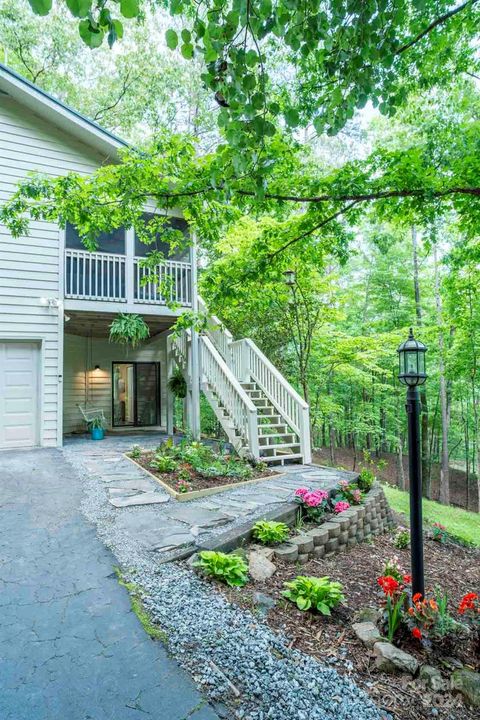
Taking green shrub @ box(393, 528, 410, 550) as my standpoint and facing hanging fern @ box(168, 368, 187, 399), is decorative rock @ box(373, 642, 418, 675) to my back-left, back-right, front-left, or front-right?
back-left

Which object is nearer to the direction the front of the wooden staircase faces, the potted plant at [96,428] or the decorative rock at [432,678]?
the decorative rock

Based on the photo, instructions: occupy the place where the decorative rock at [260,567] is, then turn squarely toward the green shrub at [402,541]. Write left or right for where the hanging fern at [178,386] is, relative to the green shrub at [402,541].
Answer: left

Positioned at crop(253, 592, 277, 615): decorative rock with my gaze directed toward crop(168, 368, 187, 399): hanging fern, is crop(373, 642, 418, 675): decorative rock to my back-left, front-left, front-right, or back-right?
back-right

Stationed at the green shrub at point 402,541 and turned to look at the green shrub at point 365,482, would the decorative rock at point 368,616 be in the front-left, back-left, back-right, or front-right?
back-left

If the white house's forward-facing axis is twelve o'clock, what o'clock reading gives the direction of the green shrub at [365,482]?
The green shrub is roughly at 10 o'clock from the white house.

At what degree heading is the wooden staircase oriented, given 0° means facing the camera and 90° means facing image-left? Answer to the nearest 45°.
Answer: approximately 315°

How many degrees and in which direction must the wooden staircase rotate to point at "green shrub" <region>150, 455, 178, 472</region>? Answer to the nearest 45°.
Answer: approximately 90° to its right

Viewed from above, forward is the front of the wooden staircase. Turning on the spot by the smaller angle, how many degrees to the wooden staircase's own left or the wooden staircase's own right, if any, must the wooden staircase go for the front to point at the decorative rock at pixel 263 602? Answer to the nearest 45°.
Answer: approximately 45° to the wooden staircase's own right
